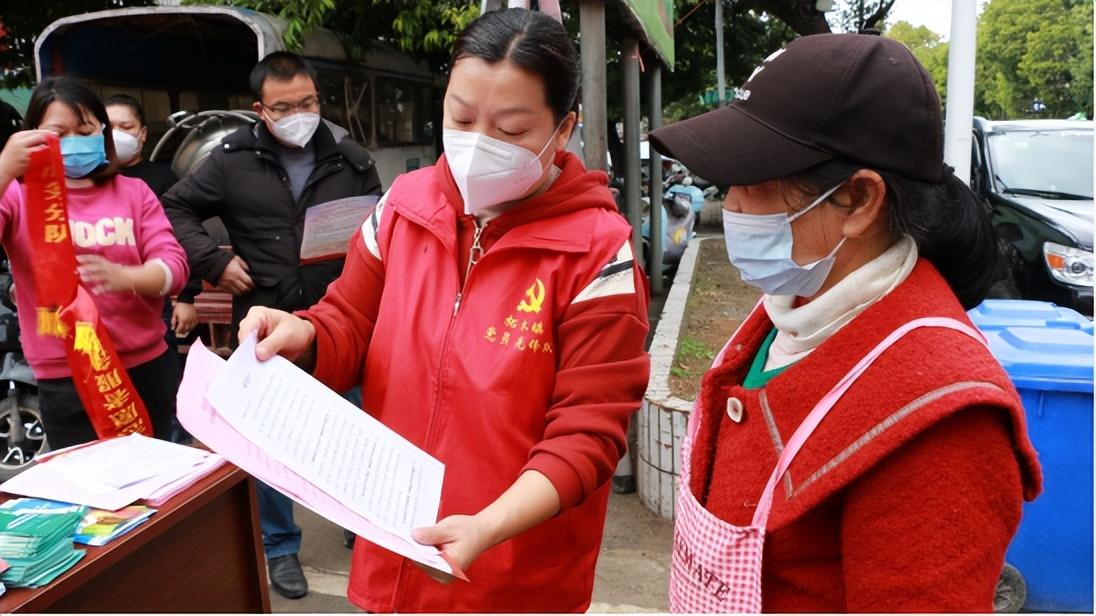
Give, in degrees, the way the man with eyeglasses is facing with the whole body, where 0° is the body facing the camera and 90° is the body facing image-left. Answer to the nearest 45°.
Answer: approximately 0°

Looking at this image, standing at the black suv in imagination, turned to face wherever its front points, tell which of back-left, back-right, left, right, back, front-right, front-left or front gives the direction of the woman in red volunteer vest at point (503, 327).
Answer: front-right

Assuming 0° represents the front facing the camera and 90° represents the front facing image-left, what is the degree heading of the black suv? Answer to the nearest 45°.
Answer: approximately 315°
